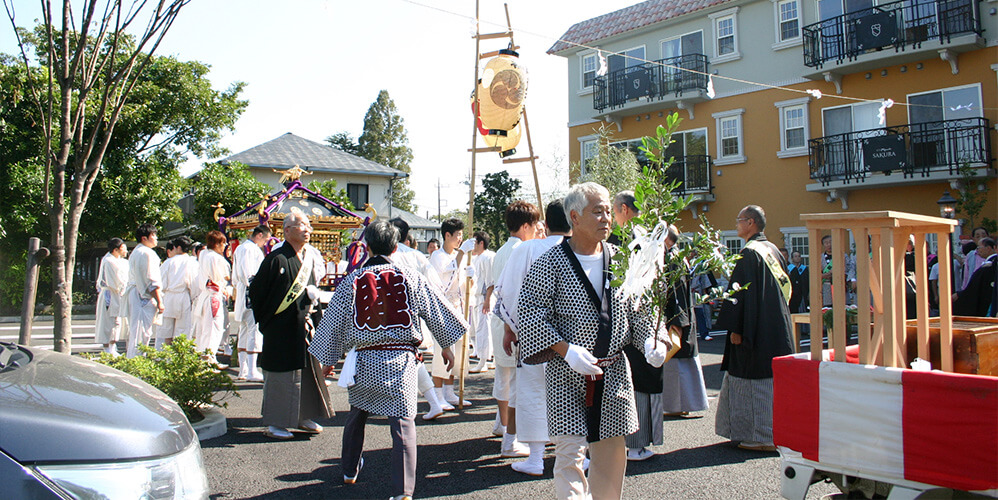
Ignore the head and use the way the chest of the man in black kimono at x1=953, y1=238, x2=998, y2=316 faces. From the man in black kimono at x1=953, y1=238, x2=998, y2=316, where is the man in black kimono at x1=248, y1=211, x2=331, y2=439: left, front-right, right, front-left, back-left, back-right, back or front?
front-left

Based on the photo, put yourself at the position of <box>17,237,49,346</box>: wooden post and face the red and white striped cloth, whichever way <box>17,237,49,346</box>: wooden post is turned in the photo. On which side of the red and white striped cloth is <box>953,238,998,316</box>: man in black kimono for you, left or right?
left

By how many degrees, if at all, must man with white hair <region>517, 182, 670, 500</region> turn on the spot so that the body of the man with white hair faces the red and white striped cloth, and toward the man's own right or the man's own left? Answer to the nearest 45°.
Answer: approximately 45° to the man's own left

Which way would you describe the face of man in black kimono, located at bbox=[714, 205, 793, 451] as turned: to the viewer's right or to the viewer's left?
to the viewer's left

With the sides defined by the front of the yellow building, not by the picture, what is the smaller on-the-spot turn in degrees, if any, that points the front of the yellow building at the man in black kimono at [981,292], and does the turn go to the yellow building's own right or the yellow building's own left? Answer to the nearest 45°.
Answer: approximately 45° to the yellow building's own left

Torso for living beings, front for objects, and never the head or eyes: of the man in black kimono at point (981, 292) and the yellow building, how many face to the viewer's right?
0
